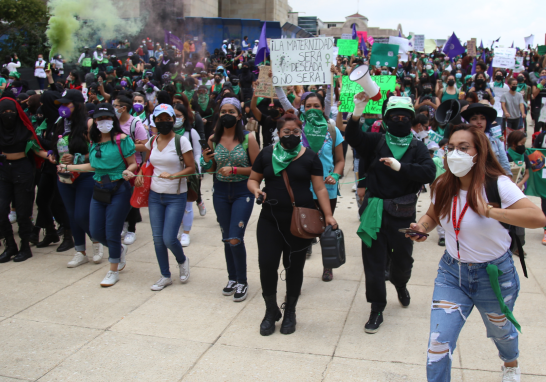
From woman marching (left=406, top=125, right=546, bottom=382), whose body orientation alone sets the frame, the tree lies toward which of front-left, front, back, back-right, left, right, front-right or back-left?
right

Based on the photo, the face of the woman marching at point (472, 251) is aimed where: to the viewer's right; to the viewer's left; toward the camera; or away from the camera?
toward the camera

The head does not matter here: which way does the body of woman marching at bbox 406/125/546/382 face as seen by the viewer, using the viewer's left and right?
facing the viewer and to the left of the viewer
